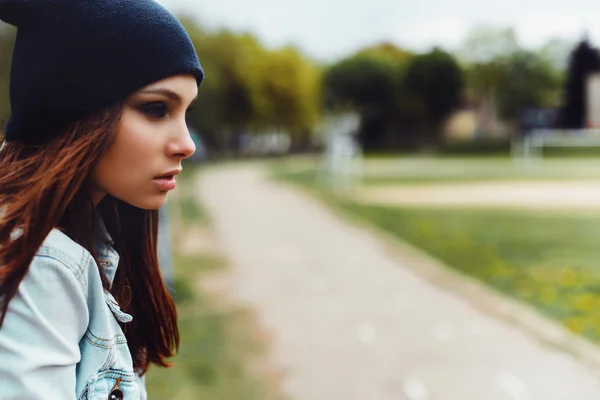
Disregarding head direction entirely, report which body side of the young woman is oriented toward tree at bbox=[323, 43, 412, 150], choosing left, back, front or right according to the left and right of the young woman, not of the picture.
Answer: left

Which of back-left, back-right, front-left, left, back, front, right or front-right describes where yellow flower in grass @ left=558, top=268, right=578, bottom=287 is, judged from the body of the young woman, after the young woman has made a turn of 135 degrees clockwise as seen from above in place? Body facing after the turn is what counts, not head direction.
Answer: back

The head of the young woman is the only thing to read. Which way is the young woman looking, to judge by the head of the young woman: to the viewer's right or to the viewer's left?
to the viewer's right

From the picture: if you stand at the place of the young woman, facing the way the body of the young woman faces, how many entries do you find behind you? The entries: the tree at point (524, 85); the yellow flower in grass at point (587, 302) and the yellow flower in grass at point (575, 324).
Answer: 0

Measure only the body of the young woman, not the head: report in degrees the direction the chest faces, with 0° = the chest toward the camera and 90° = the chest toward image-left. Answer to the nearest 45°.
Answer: approximately 270°

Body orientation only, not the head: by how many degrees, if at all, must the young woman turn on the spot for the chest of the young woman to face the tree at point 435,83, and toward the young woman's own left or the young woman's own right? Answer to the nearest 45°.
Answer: approximately 45° to the young woman's own left

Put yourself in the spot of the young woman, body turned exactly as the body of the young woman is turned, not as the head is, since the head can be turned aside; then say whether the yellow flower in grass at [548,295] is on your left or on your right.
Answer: on your left

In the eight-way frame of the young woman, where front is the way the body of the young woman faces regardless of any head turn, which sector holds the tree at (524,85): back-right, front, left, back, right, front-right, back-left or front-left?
front-left
